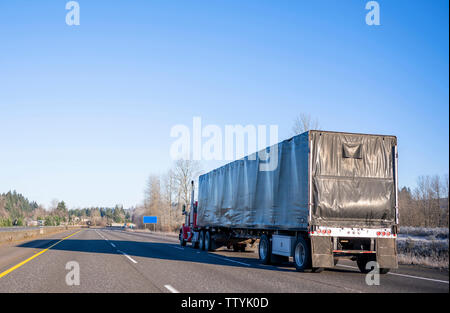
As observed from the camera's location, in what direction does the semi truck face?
facing away from the viewer and to the left of the viewer
